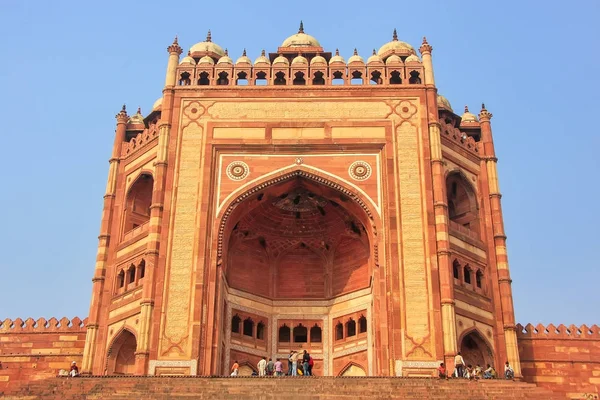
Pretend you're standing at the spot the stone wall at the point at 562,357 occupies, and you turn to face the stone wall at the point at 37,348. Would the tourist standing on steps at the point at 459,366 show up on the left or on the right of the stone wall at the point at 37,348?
left

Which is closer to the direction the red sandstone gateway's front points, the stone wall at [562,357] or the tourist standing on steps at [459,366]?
the tourist standing on steps

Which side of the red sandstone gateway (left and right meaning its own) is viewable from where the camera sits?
front

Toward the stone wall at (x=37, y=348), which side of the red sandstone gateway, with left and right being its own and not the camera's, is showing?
right

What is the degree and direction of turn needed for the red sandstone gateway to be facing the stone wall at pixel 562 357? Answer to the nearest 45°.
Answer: approximately 90° to its left
